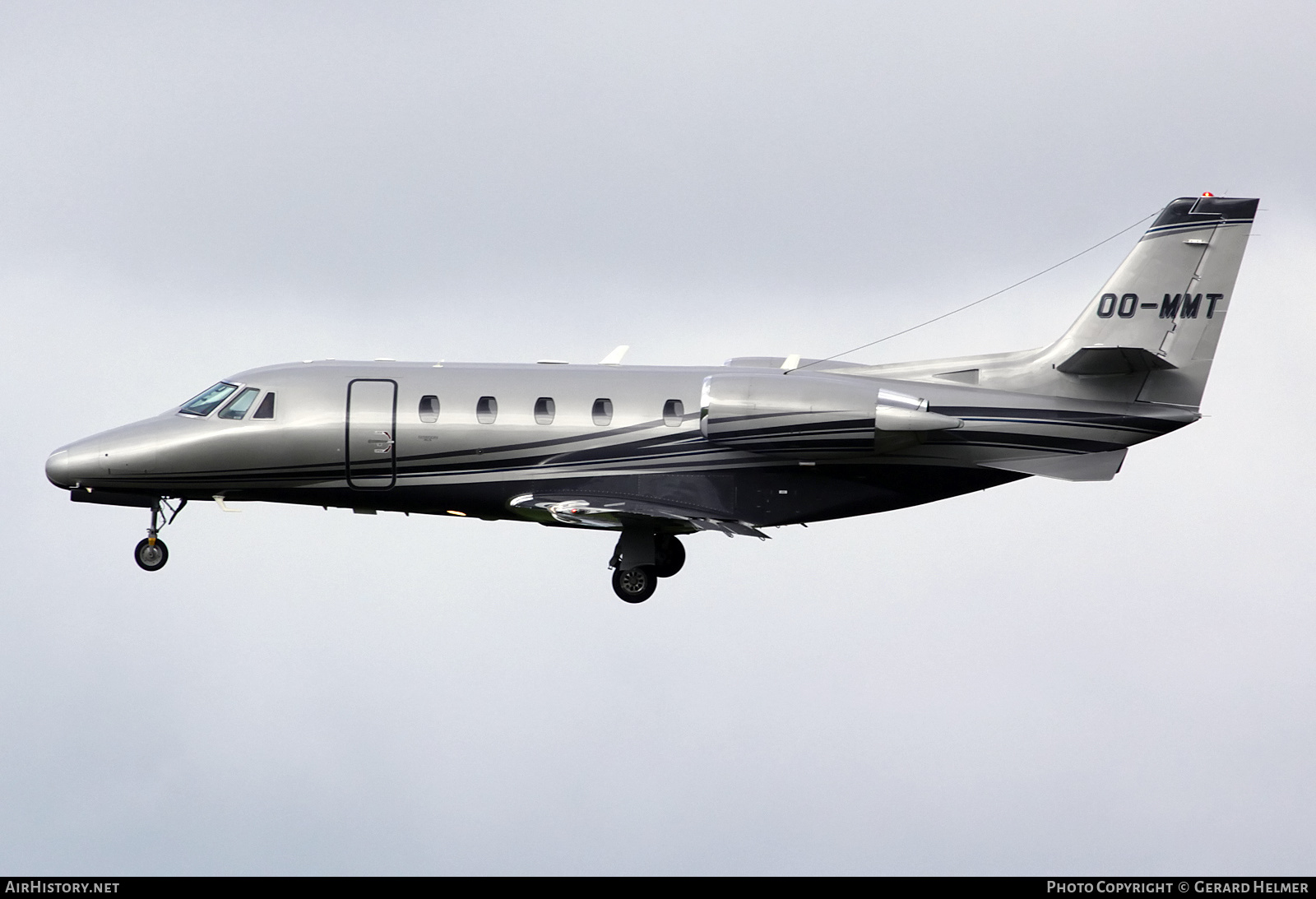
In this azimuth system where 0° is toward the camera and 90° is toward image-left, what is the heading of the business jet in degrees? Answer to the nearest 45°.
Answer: approximately 90°
